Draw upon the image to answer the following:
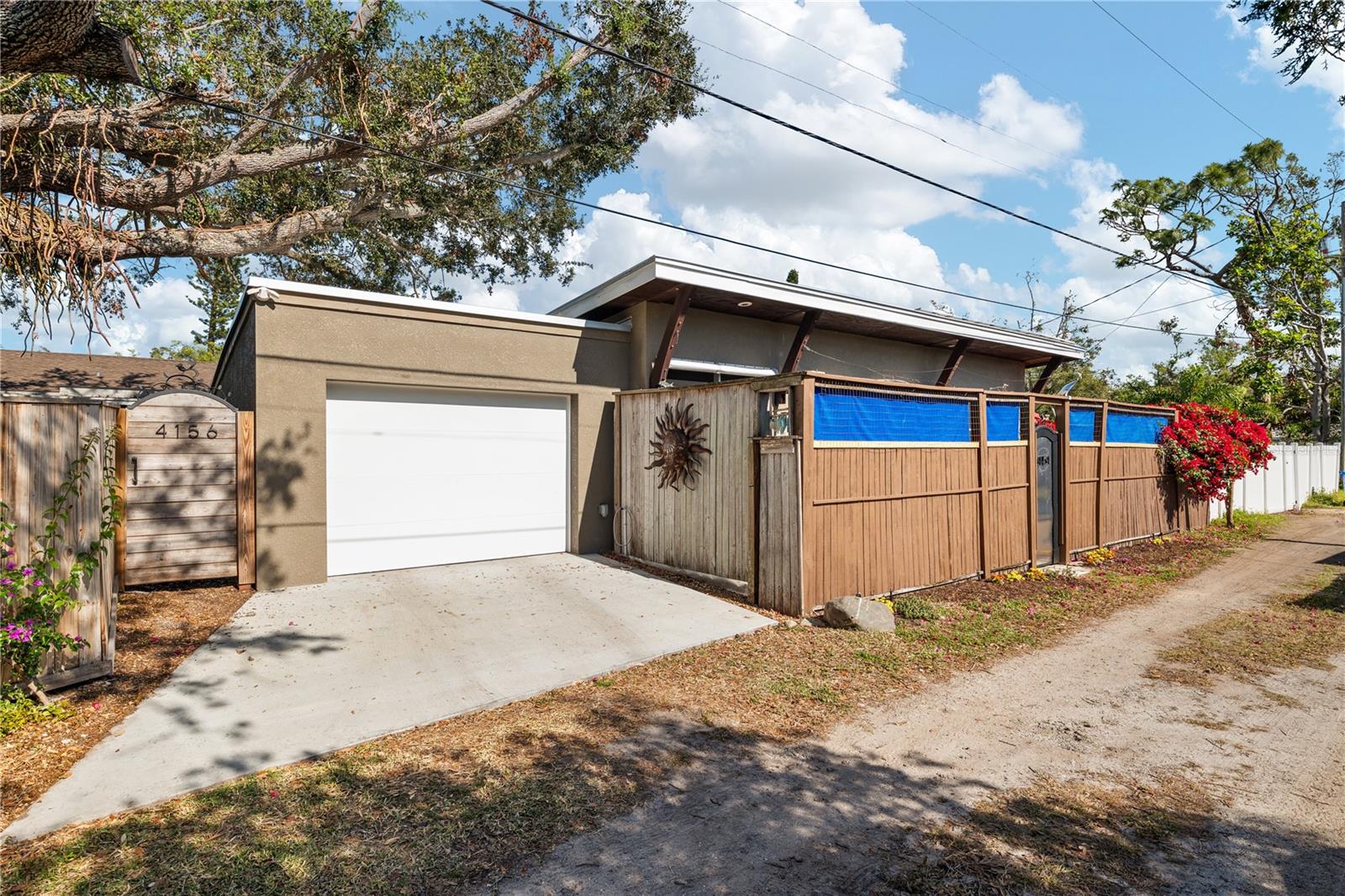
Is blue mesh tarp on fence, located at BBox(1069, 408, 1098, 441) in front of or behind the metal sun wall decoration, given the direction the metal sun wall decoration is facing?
behind

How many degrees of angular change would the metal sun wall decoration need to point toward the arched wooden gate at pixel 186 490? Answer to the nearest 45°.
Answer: approximately 45° to its right

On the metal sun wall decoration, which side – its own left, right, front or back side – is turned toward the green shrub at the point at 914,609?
left

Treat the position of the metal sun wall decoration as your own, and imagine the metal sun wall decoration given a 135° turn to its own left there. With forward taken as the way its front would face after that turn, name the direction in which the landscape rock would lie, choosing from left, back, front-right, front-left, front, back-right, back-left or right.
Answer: front-right

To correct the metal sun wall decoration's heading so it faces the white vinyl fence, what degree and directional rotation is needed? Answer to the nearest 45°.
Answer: approximately 180°

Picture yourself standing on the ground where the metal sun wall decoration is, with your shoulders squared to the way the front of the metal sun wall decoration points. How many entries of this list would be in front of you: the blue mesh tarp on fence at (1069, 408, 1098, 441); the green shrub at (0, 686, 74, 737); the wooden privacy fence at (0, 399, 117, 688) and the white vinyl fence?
2

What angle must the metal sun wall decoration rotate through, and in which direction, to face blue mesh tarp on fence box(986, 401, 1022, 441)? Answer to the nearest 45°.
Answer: approximately 135° to its left

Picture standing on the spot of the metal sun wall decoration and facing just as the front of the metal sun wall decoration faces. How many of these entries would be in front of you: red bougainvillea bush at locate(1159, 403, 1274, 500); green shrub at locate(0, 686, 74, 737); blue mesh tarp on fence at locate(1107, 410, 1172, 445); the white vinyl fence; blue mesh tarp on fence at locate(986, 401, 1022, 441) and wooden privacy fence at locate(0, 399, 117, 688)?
2

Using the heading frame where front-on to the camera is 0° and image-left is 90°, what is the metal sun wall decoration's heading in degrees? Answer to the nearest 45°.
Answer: approximately 45°

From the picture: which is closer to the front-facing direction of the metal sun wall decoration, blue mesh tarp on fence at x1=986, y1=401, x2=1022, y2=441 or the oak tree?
the oak tree
